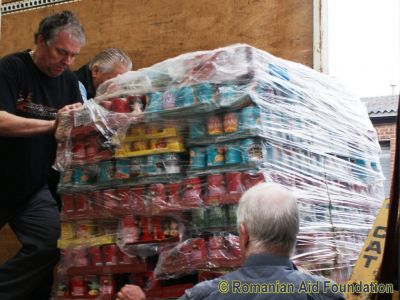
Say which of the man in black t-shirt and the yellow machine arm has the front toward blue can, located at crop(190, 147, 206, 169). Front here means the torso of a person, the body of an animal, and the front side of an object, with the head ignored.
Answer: the man in black t-shirt

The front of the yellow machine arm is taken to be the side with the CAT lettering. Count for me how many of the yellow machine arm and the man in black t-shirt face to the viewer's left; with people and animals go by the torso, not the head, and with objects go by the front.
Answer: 0

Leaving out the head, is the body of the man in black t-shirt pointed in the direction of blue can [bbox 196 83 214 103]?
yes

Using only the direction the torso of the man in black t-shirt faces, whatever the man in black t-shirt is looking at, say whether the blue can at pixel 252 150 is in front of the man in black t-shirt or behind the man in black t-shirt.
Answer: in front

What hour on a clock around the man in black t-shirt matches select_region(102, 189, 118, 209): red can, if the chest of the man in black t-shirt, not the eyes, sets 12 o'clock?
The red can is roughly at 12 o'clock from the man in black t-shirt.

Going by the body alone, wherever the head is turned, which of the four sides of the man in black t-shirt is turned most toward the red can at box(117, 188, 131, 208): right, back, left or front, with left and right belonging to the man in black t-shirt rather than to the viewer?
front

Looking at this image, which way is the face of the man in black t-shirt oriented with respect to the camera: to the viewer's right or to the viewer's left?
to the viewer's right

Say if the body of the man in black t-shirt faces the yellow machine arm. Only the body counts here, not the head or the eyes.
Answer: yes

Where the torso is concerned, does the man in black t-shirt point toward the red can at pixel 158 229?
yes

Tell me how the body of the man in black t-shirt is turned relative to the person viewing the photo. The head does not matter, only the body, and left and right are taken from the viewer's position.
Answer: facing the viewer and to the right of the viewer

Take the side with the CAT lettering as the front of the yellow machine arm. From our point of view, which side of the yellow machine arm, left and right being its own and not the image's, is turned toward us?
front

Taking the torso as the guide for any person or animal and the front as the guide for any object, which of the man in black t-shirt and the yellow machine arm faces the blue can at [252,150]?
the man in black t-shirt

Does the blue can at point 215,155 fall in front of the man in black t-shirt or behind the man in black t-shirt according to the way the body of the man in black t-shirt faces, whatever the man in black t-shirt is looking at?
in front

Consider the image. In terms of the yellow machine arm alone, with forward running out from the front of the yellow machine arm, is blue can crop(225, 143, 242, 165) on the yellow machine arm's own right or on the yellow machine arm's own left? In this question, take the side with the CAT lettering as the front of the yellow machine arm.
on the yellow machine arm's own right

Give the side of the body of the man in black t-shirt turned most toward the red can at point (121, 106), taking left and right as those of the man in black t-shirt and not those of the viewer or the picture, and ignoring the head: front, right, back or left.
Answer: front

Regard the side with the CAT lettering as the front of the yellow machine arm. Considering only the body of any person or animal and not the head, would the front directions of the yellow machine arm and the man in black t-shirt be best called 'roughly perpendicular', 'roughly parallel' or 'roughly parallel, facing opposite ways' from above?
roughly perpendicular
